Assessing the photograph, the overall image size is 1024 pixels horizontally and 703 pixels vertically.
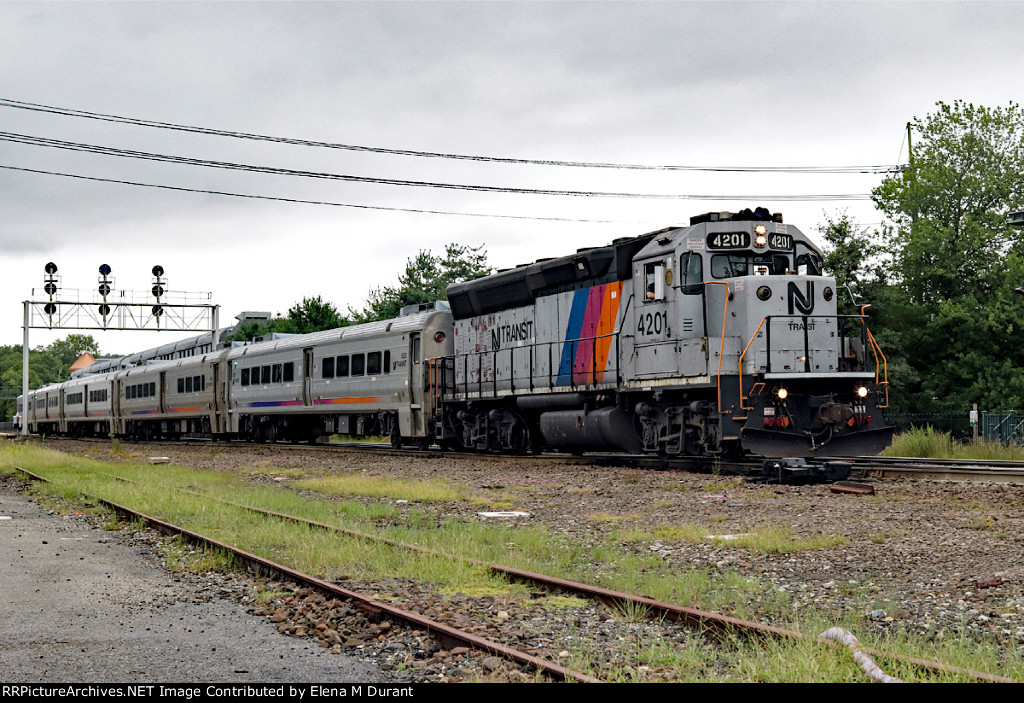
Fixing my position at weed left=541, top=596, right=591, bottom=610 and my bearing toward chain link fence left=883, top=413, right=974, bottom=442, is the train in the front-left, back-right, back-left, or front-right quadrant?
front-left

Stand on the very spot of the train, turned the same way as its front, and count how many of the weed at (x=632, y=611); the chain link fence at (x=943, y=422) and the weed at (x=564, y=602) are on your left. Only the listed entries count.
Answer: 1

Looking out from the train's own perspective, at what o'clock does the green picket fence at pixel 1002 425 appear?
The green picket fence is roughly at 9 o'clock from the train.

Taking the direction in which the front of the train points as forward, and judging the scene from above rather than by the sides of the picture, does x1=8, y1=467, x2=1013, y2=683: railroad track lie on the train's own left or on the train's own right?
on the train's own right

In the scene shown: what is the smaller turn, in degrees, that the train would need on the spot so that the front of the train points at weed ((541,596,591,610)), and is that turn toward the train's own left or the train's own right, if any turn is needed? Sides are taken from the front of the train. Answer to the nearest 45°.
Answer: approximately 45° to the train's own right

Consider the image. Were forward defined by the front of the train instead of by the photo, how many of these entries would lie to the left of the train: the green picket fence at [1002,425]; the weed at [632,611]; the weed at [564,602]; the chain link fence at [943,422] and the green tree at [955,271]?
3

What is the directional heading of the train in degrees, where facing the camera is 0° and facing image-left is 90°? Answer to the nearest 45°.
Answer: approximately 315°

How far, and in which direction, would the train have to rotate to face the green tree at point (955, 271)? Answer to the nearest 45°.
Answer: approximately 90° to its left

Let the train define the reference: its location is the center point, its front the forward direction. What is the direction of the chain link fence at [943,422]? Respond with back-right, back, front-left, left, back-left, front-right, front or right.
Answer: left

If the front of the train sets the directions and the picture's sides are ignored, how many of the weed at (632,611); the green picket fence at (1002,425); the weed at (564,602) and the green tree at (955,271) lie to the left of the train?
2

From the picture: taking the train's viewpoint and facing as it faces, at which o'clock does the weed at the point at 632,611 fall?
The weed is roughly at 2 o'clock from the train.

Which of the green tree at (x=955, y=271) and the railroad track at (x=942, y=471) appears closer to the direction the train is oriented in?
the railroad track
